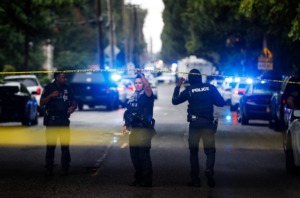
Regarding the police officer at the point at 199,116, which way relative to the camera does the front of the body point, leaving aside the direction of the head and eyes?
away from the camera

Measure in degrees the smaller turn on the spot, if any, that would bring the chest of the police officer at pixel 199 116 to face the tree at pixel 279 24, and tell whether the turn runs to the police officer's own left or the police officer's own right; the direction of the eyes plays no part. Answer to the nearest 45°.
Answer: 0° — they already face it

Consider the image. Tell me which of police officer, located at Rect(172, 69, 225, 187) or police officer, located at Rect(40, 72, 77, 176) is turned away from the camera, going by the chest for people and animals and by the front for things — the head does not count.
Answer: police officer, located at Rect(172, 69, 225, 187)

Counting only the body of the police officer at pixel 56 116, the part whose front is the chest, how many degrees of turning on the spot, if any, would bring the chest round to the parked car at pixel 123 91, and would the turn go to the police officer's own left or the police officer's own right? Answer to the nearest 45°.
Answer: approximately 180°
